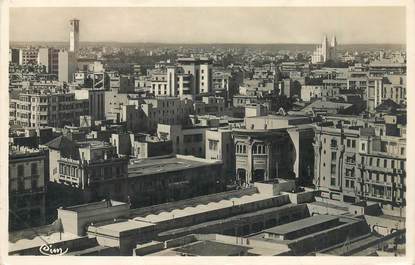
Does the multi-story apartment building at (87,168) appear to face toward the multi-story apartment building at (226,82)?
no

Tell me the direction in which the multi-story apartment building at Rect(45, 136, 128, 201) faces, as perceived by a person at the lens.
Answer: facing the viewer and to the left of the viewer

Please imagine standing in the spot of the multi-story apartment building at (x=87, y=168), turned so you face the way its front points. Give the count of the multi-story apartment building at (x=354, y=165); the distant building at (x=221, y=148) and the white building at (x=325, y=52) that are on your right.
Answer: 0

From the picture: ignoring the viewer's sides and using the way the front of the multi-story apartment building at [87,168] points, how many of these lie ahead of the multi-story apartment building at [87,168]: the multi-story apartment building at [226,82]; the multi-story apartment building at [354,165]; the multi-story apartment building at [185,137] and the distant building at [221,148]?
0

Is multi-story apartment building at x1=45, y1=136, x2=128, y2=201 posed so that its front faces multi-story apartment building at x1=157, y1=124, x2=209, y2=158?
no
